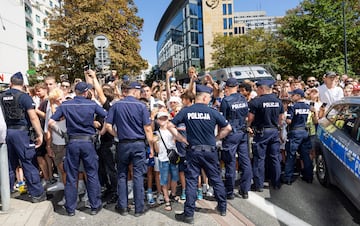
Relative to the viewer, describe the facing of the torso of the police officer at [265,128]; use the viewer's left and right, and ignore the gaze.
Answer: facing away from the viewer and to the left of the viewer

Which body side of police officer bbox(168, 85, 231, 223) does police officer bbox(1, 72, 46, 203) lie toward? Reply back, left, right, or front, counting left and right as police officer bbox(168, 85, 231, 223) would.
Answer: left

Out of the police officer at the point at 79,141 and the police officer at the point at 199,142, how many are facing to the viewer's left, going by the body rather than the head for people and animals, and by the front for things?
0

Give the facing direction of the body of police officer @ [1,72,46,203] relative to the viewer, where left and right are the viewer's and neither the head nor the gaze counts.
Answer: facing away from the viewer and to the right of the viewer

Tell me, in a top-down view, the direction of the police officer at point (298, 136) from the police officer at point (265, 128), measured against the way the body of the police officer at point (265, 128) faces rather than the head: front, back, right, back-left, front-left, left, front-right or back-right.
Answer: right

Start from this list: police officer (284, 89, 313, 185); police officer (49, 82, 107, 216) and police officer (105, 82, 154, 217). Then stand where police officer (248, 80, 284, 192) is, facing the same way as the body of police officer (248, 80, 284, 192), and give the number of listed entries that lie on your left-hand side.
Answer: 2

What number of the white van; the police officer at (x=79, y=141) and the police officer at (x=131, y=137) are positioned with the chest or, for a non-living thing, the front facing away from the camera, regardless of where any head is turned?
2

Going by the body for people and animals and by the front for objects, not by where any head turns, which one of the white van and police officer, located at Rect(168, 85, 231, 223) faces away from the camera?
the police officer

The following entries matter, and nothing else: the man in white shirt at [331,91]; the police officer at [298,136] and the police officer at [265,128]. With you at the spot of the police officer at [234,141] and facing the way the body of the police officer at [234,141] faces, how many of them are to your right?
3

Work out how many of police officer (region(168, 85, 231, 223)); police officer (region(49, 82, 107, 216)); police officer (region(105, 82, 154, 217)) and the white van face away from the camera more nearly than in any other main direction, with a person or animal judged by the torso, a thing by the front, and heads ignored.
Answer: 3

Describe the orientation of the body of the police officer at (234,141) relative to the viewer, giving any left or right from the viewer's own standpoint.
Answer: facing away from the viewer and to the left of the viewer

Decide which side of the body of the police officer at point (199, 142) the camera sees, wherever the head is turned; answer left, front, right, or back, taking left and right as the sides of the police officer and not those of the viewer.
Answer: back

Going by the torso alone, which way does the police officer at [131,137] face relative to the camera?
away from the camera

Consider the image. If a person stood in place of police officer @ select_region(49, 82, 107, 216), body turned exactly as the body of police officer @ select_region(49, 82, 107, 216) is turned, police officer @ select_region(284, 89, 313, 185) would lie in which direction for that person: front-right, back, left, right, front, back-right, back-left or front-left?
right

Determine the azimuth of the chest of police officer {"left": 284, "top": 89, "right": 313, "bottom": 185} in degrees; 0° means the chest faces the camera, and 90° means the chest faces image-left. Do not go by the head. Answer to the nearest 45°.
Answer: approximately 135°

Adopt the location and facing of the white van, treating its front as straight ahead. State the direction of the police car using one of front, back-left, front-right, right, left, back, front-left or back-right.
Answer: left

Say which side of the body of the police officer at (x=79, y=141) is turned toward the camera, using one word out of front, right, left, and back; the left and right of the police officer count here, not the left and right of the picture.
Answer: back
